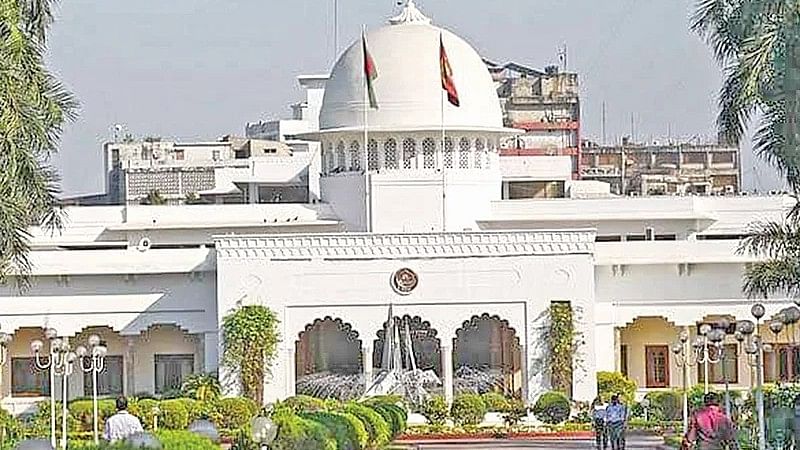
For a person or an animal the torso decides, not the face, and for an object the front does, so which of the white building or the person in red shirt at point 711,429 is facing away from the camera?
the person in red shirt

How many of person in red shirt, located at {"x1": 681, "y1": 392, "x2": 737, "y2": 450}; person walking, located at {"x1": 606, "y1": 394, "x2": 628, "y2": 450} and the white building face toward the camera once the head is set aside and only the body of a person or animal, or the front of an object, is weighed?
2

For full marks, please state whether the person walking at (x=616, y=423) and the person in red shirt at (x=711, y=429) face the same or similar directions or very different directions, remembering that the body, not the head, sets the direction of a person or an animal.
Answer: very different directions

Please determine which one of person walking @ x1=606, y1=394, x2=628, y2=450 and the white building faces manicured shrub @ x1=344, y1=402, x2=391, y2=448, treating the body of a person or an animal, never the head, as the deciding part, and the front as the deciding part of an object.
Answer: the white building

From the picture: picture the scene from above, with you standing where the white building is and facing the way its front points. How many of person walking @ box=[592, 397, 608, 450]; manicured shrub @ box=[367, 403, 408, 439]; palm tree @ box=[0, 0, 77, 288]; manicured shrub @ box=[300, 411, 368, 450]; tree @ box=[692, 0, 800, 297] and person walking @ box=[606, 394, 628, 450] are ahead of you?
6

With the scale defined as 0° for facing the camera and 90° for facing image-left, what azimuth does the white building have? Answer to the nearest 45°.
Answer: approximately 0°

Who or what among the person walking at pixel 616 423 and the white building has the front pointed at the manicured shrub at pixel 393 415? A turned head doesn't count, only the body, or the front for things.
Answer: the white building

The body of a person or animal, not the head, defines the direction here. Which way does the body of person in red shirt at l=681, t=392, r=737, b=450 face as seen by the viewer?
away from the camera
